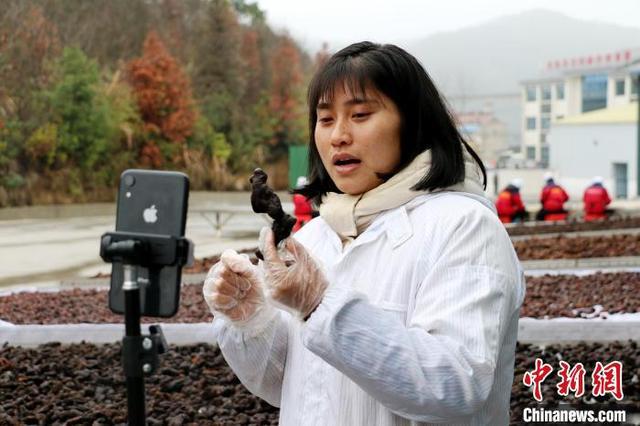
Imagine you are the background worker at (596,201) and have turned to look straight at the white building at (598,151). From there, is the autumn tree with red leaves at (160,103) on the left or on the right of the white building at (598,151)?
left

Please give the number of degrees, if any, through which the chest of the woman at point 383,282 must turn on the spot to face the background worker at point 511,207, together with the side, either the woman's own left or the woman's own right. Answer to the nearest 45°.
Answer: approximately 135° to the woman's own right

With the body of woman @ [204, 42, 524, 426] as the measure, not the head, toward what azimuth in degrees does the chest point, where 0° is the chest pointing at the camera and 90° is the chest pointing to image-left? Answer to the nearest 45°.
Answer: approximately 45°

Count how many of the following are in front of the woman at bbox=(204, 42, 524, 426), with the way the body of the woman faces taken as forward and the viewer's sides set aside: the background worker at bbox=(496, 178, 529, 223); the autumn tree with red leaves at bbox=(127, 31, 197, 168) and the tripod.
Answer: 1

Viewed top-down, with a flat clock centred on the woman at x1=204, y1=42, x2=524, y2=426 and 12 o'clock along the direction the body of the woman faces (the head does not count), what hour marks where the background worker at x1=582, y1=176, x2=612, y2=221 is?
The background worker is roughly at 5 o'clock from the woman.

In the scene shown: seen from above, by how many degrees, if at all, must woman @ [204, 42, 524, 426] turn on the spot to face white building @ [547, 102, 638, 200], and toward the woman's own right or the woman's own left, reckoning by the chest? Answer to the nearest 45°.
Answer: approximately 135° to the woman's own right

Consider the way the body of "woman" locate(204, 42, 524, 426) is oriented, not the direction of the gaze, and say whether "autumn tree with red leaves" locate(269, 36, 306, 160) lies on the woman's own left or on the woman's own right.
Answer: on the woman's own right

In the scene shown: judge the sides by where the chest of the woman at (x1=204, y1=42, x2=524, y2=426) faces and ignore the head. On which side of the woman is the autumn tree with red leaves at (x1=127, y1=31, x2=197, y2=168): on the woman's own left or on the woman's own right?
on the woman's own right

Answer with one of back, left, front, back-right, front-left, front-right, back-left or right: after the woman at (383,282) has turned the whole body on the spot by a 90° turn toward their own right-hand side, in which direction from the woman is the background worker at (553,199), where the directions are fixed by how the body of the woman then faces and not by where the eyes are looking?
front-right
